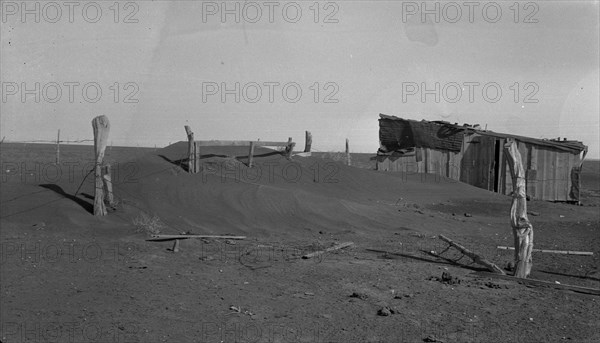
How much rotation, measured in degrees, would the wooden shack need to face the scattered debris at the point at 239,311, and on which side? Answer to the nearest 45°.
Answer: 0° — it already faces it

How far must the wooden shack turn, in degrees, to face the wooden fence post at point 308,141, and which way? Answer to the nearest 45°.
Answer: approximately 45° to its right

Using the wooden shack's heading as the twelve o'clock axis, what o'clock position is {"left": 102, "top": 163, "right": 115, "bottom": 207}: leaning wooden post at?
The leaning wooden post is roughly at 1 o'clock from the wooden shack.

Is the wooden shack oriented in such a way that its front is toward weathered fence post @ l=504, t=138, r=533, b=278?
yes

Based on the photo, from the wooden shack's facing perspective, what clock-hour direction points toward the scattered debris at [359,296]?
The scattered debris is roughly at 12 o'clock from the wooden shack.

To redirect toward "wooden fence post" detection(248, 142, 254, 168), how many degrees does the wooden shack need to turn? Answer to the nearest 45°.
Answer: approximately 45° to its right

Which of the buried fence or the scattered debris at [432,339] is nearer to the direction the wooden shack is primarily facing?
the scattered debris

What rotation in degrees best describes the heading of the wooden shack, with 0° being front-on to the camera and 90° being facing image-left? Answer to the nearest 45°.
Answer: approximately 0°

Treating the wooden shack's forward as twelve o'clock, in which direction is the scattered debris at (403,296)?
The scattered debris is roughly at 12 o'clock from the wooden shack.
